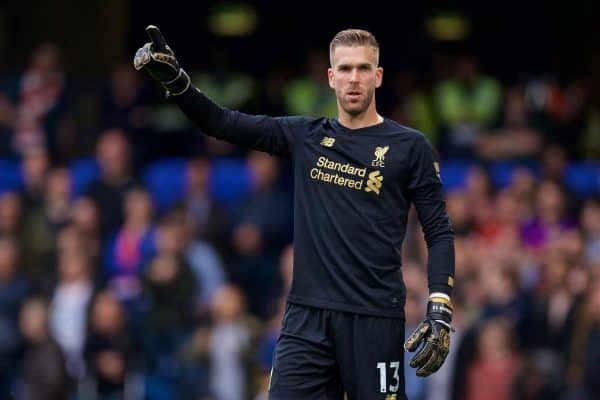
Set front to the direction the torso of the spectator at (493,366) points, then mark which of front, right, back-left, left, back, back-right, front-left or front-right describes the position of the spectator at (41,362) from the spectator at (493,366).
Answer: right

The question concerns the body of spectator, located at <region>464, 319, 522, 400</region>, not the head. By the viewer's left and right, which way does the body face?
facing the viewer

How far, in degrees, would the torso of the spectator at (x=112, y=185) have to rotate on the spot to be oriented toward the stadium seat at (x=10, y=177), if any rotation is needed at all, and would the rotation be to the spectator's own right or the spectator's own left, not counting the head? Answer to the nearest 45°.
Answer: approximately 135° to the spectator's own right

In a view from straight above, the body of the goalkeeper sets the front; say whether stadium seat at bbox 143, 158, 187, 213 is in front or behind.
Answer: behind

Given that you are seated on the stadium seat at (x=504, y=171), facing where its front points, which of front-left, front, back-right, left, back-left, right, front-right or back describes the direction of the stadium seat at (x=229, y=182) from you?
right

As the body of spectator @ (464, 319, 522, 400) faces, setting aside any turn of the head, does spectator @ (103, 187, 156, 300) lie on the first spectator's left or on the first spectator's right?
on the first spectator's right

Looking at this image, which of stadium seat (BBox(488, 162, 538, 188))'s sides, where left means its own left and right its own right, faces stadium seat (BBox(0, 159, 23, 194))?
right

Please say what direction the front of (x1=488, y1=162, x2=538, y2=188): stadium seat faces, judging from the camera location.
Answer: facing the viewer

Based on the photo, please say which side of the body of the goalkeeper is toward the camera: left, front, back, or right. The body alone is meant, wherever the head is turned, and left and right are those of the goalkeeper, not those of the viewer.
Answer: front
